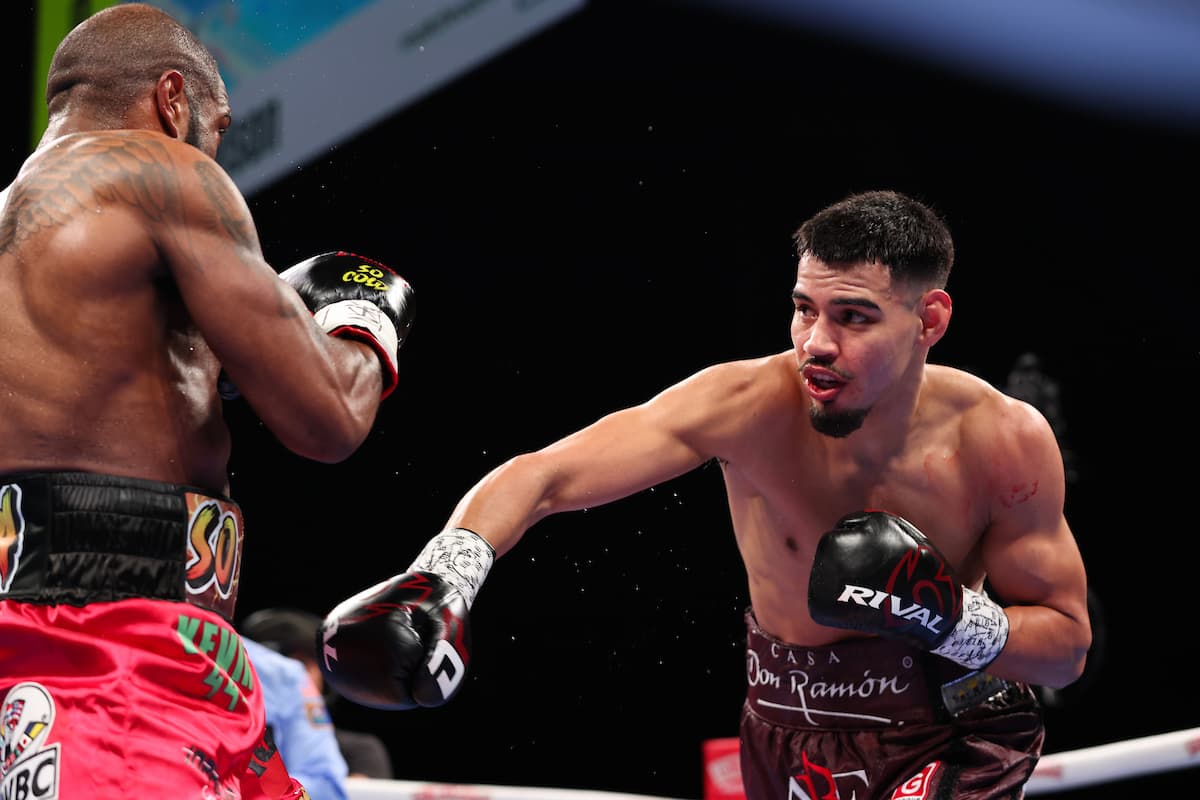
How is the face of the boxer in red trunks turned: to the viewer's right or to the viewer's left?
to the viewer's right

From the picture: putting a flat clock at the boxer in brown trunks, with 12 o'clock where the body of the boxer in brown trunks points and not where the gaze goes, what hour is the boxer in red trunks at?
The boxer in red trunks is roughly at 12 o'clock from the boxer in brown trunks.

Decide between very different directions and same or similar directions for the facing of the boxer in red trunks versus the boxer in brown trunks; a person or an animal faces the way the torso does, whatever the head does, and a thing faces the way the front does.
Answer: very different directions

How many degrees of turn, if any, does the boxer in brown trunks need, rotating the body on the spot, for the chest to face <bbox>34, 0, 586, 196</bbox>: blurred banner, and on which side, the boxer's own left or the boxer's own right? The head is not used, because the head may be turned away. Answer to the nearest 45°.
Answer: approximately 90° to the boxer's own right

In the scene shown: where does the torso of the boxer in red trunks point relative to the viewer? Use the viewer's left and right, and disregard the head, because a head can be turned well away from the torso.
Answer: facing away from the viewer and to the right of the viewer
